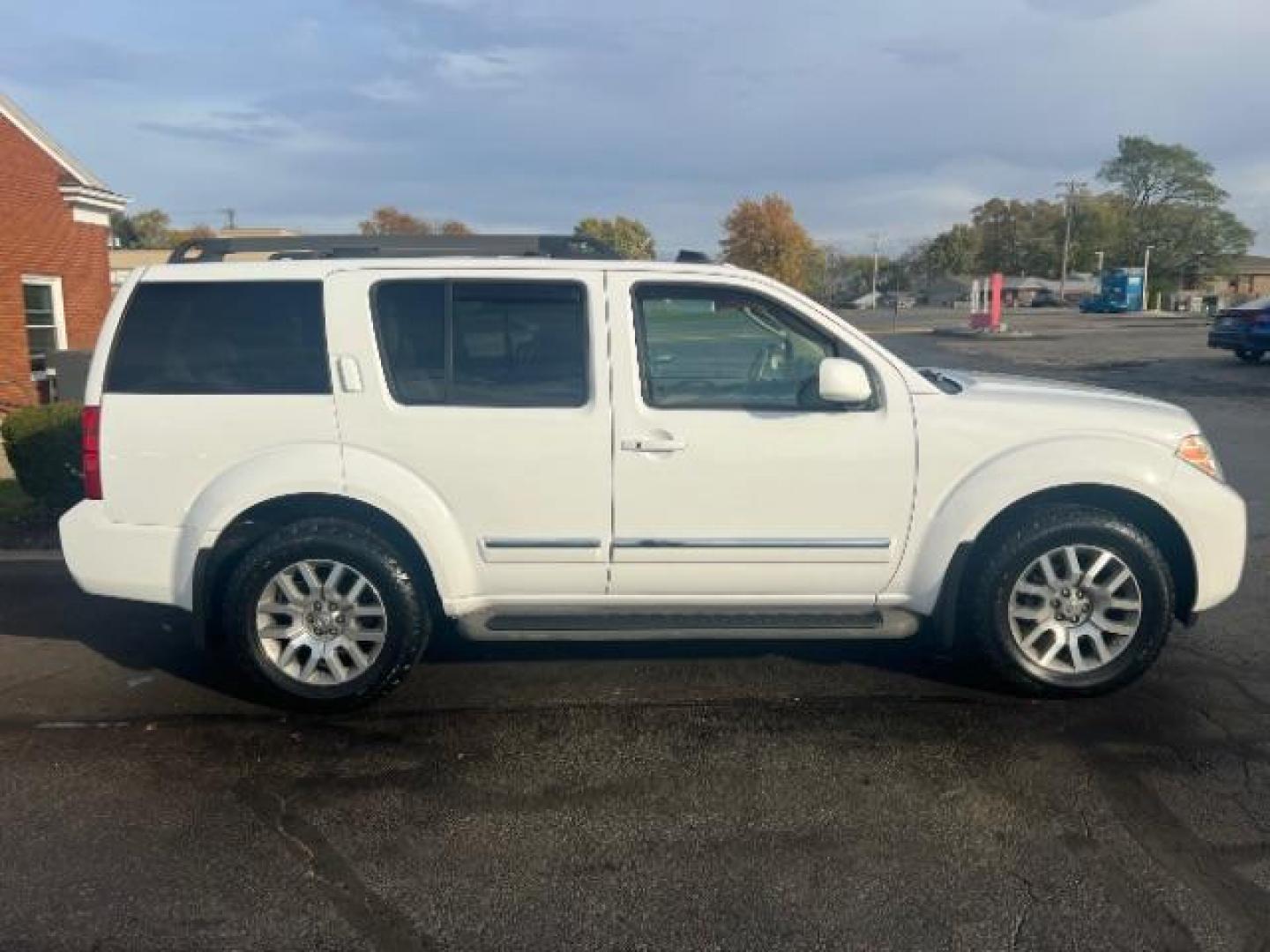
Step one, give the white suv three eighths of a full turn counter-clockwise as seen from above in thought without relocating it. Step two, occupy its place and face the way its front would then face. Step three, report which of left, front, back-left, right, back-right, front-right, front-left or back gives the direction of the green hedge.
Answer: front

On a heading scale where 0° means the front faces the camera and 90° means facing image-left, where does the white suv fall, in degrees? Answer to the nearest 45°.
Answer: approximately 270°

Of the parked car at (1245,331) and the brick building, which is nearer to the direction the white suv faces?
the parked car

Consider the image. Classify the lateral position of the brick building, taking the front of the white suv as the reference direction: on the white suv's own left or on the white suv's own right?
on the white suv's own left

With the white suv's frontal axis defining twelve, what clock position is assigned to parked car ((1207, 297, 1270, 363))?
The parked car is roughly at 10 o'clock from the white suv.
